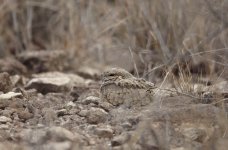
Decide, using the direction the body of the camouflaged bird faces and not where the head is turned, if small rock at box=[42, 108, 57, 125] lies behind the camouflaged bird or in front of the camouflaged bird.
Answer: in front

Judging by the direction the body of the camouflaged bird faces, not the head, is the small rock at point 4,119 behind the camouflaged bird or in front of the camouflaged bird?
in front

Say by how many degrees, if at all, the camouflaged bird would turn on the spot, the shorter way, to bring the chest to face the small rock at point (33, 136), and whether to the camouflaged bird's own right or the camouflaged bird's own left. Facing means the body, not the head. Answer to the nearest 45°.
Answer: approximately 45° to the camouflaged bird's own left

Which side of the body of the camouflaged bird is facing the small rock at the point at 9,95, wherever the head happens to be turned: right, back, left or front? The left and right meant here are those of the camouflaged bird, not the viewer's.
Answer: front

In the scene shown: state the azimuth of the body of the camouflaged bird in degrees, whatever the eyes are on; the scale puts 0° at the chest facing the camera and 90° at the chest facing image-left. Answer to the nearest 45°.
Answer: approximately 90°

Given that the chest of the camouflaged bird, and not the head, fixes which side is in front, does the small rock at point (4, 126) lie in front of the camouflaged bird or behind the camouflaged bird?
in front
